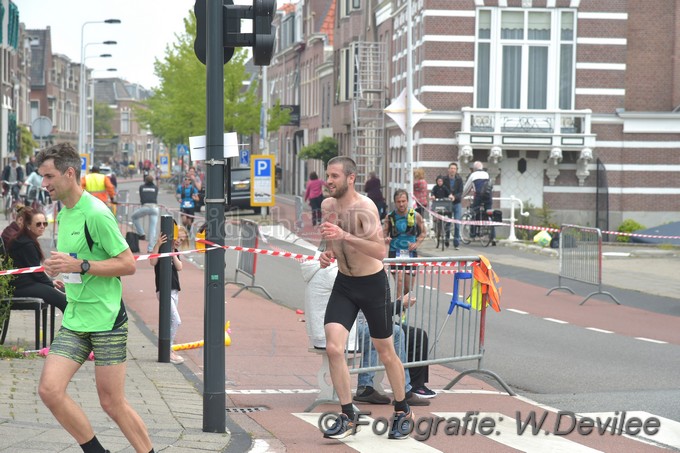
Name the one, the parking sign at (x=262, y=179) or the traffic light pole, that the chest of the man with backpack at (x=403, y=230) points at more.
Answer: the traffic light pole

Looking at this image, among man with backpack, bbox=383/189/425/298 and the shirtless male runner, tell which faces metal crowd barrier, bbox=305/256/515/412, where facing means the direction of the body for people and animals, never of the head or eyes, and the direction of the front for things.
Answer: the man with backpack

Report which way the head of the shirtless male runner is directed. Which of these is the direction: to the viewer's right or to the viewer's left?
to the viewer's left

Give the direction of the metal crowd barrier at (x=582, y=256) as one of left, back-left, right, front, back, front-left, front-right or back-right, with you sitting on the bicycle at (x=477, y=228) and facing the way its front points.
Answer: left

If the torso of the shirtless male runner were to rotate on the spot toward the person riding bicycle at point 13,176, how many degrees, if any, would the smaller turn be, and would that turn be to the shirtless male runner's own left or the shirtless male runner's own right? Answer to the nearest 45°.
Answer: approximately 135° to the shirtless male runner's own right

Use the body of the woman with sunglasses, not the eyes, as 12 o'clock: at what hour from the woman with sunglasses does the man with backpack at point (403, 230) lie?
The man with backpack is roughly at 11 o'clock from the woman with sunglasses.

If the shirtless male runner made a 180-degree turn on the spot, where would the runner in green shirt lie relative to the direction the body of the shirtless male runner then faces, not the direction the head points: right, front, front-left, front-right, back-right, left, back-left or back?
back

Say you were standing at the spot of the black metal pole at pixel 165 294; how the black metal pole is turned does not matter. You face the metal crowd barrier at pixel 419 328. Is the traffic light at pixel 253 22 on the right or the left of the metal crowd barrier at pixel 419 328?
right

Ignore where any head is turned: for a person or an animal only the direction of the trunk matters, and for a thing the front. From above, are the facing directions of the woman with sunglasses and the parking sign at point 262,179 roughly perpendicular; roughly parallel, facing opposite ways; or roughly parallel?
roughly perpendicular

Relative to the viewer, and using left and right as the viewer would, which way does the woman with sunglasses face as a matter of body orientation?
facing to the right of the viewer

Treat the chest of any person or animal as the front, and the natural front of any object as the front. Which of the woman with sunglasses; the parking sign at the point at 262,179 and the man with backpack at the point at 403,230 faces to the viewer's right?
the woman with sunglasses

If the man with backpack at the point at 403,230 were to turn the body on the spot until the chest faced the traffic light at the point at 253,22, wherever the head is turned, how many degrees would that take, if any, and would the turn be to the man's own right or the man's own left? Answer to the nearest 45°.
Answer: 0° — they already face it

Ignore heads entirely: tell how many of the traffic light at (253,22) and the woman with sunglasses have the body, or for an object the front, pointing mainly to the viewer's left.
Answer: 0

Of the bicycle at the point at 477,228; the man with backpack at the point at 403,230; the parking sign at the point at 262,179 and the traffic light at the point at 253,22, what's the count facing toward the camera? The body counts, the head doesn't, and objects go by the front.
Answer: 2

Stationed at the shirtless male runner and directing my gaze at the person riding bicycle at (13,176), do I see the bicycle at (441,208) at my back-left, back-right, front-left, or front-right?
front-right

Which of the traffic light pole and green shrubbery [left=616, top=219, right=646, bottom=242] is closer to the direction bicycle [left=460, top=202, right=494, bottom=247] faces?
the traffic light pole
